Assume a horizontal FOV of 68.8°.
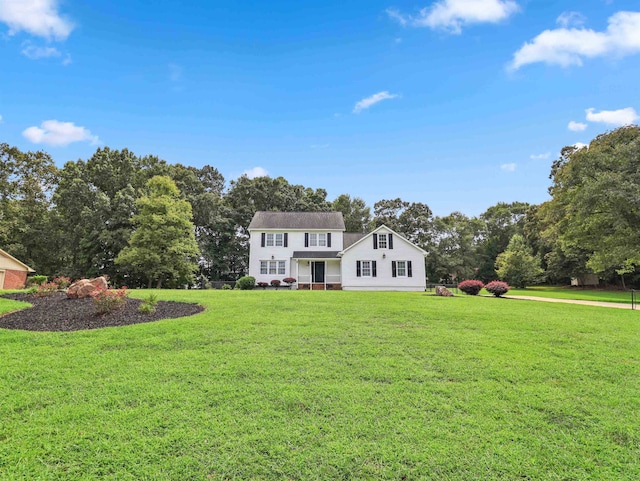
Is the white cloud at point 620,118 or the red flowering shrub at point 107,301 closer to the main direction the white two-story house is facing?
the red flowering shrub

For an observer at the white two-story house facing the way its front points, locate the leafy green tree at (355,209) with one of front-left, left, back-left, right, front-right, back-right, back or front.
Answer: back

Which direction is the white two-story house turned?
toward the camera

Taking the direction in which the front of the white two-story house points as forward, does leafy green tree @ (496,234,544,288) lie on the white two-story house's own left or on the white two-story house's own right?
on the white two-story house's own left

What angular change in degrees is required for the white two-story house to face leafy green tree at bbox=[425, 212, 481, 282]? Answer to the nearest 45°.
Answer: approximately 135° to its left

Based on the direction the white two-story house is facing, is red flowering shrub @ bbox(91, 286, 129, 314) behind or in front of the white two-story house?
in front

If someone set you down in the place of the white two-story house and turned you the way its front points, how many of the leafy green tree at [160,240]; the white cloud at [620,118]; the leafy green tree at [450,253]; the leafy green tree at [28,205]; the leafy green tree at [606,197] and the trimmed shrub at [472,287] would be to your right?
2

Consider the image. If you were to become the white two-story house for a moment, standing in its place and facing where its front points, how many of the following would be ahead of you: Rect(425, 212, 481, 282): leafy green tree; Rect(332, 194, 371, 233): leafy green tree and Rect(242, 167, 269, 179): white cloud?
0

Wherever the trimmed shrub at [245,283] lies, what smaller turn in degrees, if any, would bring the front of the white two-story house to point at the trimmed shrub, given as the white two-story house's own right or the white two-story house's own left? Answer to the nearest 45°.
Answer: approximately 45° to the white two-story house's own right

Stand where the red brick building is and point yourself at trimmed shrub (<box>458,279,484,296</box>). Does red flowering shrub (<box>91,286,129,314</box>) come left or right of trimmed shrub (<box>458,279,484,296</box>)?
right
